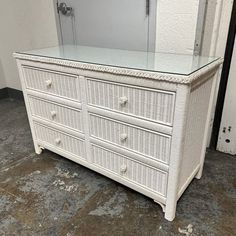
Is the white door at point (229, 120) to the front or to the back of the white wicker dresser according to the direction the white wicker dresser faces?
to the back

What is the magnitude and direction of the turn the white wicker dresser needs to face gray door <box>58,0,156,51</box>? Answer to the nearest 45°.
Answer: approximately 135° to its right

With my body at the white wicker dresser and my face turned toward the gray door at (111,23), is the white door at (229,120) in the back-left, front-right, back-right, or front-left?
front-right

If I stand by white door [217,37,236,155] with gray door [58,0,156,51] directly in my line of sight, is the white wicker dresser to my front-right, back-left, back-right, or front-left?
front-left

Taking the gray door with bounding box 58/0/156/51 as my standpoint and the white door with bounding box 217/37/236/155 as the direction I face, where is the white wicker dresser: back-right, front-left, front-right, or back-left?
front-right

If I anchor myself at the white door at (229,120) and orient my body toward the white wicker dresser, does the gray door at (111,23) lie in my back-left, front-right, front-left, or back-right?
front-right

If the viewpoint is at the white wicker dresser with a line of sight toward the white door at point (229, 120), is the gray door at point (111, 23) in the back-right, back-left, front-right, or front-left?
front-left

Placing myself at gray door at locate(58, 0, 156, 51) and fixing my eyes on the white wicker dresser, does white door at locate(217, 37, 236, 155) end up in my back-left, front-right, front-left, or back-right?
front-left
